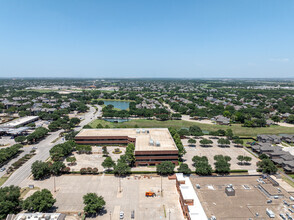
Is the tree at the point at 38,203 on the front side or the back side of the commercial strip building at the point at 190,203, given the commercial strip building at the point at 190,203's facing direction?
on the front side

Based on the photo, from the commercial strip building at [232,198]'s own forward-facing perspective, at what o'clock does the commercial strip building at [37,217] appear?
the commercial strip building at [37,217] is roughly at 11 o'clock from the commercial strip building at [232,198].

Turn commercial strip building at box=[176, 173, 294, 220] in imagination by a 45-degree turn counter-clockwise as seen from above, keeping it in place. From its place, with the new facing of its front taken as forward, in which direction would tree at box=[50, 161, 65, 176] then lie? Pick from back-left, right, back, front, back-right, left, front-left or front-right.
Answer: front-right

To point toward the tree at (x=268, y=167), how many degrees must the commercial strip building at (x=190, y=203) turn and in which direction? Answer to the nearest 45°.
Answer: approximately 135° to its right

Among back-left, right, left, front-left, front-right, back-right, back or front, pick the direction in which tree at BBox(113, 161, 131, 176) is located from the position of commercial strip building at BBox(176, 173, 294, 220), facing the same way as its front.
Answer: front

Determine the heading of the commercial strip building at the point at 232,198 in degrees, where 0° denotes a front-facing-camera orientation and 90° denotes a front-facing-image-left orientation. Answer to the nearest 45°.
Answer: approximately 90°

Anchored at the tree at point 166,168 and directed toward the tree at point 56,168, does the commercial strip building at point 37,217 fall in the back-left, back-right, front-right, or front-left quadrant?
front-left

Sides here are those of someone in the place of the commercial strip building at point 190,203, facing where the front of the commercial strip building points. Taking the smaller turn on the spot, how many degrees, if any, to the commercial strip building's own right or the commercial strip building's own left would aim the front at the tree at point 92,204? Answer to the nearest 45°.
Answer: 0° — it already faces it

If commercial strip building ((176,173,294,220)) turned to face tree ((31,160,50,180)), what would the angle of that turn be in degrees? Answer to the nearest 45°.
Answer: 0° — it already faces it

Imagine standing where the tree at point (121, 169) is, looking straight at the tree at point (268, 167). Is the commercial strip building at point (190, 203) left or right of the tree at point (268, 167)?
right
